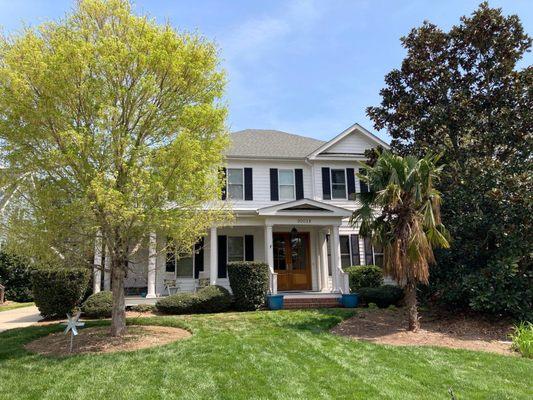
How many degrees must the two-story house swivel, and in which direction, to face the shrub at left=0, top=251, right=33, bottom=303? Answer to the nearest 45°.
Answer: approximately 90° to its right

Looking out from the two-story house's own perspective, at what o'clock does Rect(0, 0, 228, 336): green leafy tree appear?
The green leafy tree is roughly at 1 o'clock from the two-story house.

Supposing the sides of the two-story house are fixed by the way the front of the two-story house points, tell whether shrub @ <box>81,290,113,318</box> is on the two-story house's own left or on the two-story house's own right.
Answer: on the two-story house's own right

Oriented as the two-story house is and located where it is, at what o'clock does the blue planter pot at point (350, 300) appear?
The blue planter pot is roughly at 11 o'clock from the two-story house.

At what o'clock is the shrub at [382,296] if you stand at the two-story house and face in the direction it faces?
The shrub is roughly at 11 o'clock from the two-story house.

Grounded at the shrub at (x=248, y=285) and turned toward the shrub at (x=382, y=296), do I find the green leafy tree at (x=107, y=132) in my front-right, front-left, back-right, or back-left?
back-right

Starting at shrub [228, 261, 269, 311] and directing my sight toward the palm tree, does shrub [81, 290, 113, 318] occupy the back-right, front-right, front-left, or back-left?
back-right

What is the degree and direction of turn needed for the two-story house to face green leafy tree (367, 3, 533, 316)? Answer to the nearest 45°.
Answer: approximately 45° to its left

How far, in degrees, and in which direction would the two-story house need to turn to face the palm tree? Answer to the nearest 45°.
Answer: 0° — it already faces it

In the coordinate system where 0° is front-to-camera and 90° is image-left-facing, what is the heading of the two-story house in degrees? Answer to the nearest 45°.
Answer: approximately 0°
